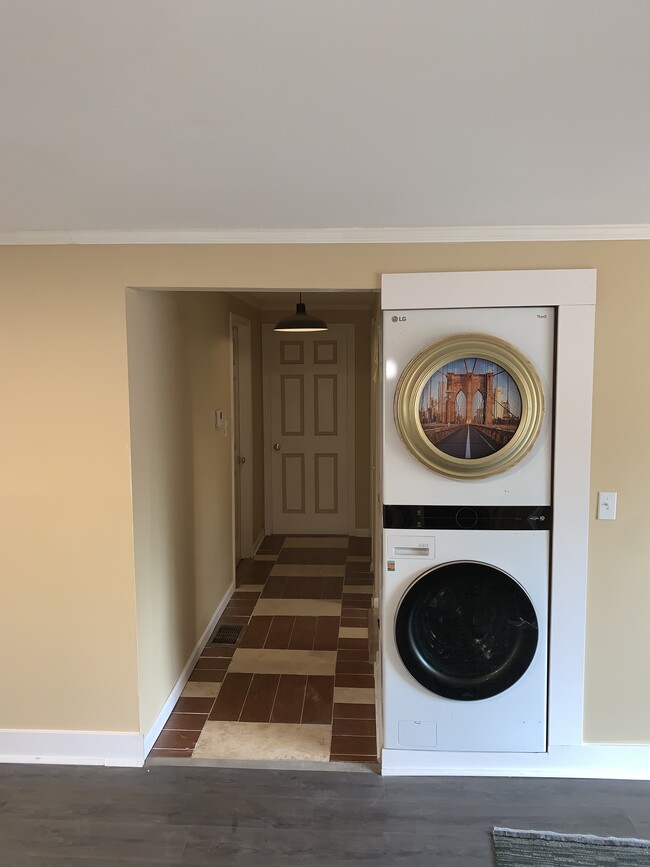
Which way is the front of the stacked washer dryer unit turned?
toward the camera

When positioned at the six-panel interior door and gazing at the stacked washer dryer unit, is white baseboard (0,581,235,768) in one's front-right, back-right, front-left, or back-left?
front-right

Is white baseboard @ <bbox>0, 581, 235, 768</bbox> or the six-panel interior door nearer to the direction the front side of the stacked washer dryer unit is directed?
the white baseboard

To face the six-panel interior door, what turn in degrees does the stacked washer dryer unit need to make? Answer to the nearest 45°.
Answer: approximately 135° to its right

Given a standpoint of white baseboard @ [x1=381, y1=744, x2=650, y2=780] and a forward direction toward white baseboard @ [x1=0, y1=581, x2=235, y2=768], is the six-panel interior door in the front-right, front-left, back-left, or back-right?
front-right

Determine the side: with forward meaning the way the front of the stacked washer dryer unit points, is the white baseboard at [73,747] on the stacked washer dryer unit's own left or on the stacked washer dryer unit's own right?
on the stacked washer dryer unit's own right
